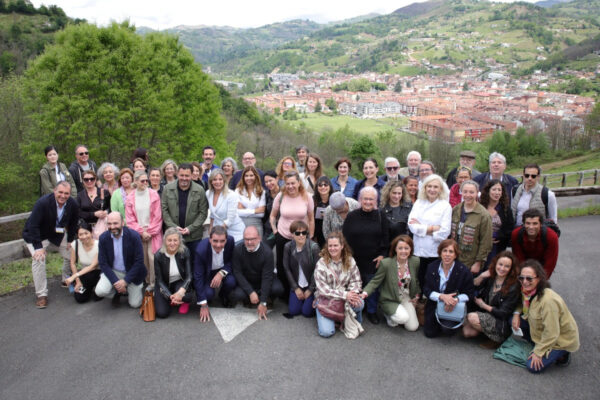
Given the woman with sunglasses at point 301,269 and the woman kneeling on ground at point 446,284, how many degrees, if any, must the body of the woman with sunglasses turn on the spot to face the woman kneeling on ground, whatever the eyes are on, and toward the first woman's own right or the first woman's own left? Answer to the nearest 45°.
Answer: approximately 90° to the first woman's own left

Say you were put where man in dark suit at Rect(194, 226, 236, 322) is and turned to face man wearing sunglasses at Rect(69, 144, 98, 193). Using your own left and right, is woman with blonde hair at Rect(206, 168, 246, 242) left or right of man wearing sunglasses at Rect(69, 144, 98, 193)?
right

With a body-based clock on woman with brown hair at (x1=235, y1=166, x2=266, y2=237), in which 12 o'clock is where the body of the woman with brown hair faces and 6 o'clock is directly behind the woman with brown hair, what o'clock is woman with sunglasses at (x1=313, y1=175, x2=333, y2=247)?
The woman with sunglasses is roughly at 10 o'clock from the woman with brown hair.

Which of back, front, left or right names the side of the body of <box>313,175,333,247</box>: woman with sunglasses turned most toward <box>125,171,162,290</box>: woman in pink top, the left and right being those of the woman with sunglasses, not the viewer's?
right

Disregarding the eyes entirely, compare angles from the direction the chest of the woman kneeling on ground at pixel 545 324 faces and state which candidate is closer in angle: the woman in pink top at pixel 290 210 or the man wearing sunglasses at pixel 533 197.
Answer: the woman in pink top

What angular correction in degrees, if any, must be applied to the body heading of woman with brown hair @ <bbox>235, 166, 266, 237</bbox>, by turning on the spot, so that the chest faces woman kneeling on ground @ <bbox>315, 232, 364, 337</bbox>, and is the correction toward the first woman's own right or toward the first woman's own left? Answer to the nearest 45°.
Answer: approximately 45° to the first woman's own left

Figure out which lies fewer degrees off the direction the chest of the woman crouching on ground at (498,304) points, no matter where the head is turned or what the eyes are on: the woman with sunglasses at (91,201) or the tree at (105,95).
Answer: the woman with sunglasses

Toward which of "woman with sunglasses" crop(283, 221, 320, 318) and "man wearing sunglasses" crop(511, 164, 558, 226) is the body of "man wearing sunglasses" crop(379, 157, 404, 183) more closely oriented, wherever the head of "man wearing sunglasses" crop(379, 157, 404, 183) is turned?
the woman with sunglasses

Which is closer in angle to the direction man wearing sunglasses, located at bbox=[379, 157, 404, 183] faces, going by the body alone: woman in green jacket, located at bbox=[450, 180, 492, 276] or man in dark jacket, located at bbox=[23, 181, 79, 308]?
the woman in green jacket
